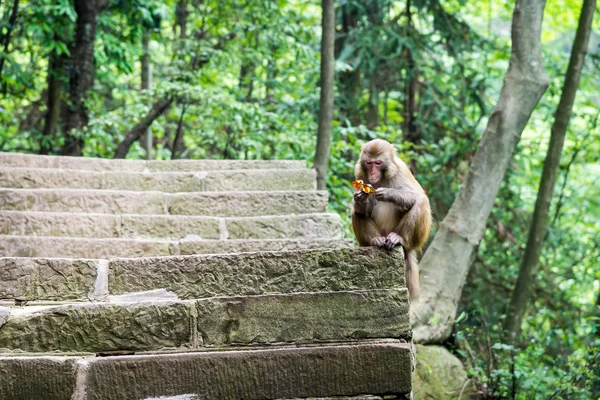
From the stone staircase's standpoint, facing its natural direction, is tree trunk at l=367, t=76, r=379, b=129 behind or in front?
behind

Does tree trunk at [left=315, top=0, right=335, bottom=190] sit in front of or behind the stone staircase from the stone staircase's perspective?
behind

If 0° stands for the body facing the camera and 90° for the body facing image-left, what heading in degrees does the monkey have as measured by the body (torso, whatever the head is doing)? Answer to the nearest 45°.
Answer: approximately 45°

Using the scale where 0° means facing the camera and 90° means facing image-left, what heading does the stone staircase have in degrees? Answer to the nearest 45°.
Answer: approximately 0°

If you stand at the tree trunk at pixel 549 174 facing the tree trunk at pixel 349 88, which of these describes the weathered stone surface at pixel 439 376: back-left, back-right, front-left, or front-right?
back-left

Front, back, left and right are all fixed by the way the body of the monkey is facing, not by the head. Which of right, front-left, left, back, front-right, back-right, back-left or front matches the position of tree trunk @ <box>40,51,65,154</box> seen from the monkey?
right

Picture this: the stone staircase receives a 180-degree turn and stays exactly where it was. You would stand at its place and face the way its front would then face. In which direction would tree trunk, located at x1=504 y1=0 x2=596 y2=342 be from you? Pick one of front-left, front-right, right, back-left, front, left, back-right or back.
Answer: front-right

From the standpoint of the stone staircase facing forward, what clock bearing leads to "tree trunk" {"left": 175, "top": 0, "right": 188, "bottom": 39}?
The tree trunk is roughly at 6 o'clock from the stone staircase.

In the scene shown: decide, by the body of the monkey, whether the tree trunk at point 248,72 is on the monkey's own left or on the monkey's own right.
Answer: on the monkey's own right

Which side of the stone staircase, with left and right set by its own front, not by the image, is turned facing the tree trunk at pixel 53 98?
back

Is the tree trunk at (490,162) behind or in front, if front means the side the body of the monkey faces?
behind

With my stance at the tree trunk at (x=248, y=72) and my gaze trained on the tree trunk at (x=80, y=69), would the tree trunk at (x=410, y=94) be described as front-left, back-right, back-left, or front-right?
back-left

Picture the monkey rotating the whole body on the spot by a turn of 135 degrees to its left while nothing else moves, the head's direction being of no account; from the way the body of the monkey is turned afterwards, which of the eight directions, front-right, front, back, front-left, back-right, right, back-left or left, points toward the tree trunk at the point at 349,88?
left
